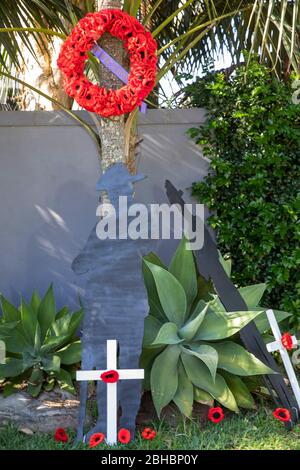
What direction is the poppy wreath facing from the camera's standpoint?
toward the camera

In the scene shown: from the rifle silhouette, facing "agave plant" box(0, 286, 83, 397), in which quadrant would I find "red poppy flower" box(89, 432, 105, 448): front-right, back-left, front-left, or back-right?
front-left
